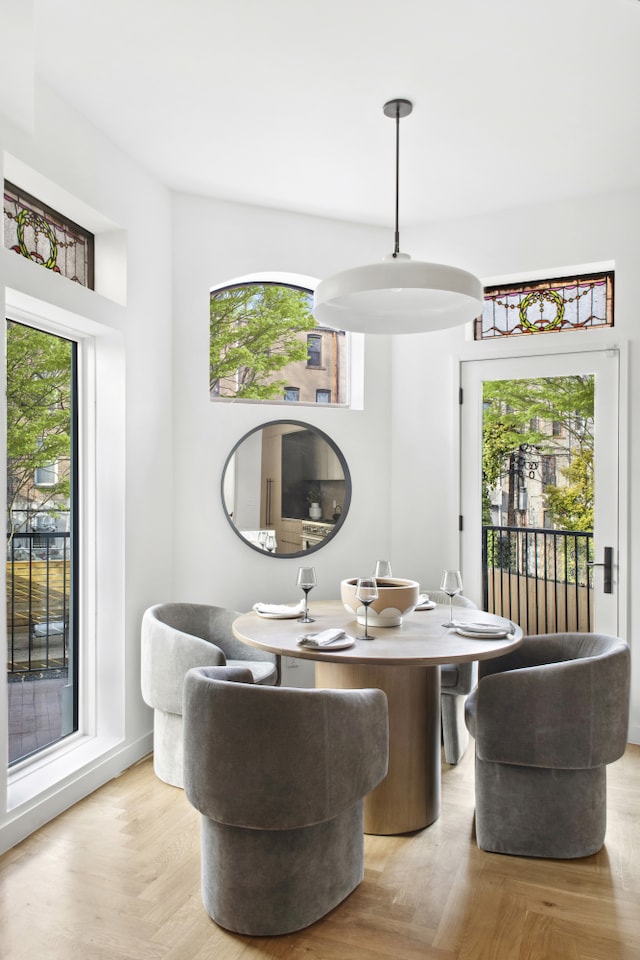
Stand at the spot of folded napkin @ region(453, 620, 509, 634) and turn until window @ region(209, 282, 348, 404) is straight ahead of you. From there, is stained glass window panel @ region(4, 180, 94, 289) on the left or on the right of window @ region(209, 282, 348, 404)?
left

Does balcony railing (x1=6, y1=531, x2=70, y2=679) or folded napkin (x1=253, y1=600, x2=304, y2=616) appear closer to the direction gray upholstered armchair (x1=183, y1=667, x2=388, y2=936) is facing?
the folded napkin

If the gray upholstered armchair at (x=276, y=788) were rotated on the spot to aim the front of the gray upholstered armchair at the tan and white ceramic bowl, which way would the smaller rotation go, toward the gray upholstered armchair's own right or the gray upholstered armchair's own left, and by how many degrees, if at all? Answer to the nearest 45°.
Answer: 0° — it already faces it

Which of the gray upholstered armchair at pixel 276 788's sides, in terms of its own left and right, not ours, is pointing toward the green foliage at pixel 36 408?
left

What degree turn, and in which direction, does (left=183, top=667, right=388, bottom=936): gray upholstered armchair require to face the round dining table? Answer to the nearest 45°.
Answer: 0° — it already faces it

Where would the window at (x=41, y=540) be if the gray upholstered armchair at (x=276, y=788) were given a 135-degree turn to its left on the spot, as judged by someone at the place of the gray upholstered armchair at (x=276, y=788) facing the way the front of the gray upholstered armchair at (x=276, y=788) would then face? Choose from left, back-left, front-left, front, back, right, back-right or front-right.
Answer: front-right

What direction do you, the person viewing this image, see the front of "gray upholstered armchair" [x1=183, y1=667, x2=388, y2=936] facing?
facing away from the viewer and to the right of the viewer

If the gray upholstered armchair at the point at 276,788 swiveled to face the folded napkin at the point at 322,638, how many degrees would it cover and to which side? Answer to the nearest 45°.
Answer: approximately 45° to its left
